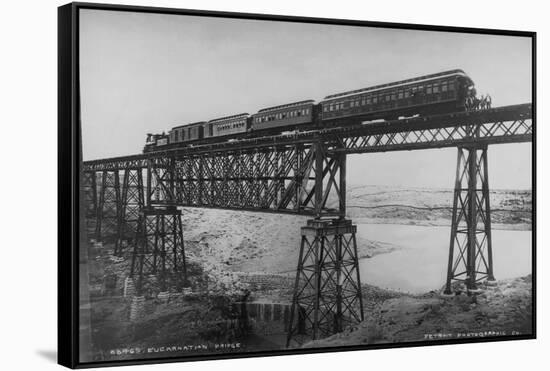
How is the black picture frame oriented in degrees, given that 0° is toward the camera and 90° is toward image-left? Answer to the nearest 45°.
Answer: approximately 315°
